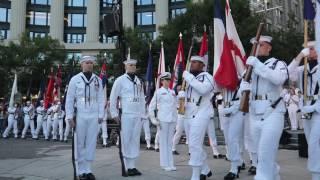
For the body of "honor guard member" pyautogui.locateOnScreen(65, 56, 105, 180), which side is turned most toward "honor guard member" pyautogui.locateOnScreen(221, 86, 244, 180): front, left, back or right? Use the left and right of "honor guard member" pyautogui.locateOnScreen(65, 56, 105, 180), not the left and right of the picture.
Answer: left

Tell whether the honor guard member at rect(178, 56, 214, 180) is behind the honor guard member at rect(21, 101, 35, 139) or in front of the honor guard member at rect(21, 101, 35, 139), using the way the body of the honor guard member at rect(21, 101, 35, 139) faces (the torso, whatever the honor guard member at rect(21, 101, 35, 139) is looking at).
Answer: in front

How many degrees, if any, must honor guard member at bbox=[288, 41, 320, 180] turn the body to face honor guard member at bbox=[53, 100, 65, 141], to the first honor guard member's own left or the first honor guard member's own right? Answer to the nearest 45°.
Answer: approximately 90° to the first honor guard member's own right

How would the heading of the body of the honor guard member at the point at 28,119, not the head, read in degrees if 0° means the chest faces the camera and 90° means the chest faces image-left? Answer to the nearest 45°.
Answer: approximately 315°

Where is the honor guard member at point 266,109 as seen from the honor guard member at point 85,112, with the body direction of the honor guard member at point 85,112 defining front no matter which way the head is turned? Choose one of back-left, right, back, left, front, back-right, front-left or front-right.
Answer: front-left

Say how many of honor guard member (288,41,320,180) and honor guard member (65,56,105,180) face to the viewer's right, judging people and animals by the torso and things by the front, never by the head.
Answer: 0

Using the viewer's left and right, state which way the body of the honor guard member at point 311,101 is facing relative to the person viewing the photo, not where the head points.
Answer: facing the viewer and to the left of the viewer

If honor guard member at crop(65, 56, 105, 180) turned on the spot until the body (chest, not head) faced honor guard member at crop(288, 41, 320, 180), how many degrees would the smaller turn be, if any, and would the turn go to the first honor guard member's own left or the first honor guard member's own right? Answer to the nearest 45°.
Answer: approximately 45° to the first honor guard member's own left

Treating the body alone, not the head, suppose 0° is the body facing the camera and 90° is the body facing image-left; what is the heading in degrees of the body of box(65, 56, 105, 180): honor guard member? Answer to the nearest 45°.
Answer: approximately 0°

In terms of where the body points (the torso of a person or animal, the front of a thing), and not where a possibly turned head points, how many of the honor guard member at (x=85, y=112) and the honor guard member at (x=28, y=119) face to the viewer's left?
0
